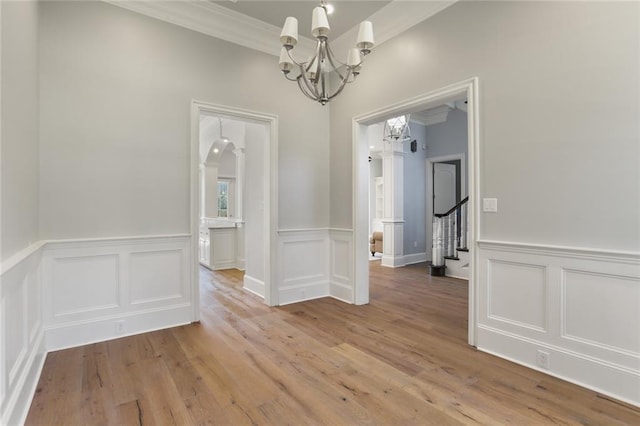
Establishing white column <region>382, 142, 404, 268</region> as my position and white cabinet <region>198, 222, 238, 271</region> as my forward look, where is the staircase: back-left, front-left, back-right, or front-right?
back-left

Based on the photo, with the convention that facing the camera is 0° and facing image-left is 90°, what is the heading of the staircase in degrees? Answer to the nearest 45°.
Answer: approximately 90°

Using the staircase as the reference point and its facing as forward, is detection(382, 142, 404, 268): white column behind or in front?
in front

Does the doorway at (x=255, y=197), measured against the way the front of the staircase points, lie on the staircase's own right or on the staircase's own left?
on the staircase's own left

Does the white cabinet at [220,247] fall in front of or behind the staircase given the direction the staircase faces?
in front
